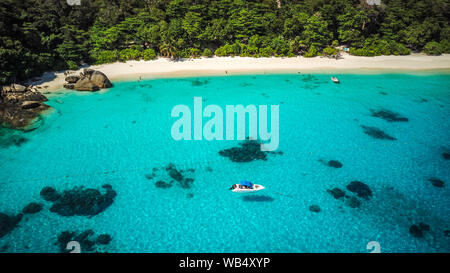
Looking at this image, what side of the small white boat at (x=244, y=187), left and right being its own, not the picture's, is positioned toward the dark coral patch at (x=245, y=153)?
left

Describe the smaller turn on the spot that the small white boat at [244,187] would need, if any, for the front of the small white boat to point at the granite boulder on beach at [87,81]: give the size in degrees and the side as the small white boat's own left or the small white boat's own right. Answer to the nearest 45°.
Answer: approximately 135° to the small white boat's own left

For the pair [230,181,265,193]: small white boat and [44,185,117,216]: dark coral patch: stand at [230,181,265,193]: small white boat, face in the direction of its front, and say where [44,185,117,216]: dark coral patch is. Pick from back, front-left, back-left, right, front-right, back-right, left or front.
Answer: back

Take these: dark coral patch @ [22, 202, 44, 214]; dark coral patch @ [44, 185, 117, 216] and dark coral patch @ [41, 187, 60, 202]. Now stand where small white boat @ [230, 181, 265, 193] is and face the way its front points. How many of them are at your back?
3

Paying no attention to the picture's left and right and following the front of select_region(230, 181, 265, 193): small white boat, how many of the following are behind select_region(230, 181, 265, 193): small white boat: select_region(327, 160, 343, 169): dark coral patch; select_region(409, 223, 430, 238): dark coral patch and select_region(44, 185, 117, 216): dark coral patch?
1

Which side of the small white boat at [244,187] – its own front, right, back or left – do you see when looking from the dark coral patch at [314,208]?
front

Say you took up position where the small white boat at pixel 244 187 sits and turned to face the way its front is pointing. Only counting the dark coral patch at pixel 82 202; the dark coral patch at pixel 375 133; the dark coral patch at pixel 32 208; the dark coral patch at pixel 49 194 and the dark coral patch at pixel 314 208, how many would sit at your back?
3

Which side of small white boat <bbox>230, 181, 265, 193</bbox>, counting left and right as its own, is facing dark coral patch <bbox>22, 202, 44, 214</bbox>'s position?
back

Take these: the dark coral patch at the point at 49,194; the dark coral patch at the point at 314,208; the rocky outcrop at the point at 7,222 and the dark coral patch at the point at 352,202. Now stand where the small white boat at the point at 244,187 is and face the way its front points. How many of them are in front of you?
2

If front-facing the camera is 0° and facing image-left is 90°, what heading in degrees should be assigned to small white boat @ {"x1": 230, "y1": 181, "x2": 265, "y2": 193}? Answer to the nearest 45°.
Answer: approximately 270°

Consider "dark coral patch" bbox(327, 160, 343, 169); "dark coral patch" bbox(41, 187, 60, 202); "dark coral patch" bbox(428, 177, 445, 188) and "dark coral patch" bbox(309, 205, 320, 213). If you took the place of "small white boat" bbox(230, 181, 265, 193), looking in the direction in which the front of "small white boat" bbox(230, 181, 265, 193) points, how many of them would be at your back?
1

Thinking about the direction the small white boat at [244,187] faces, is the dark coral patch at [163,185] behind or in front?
behind
